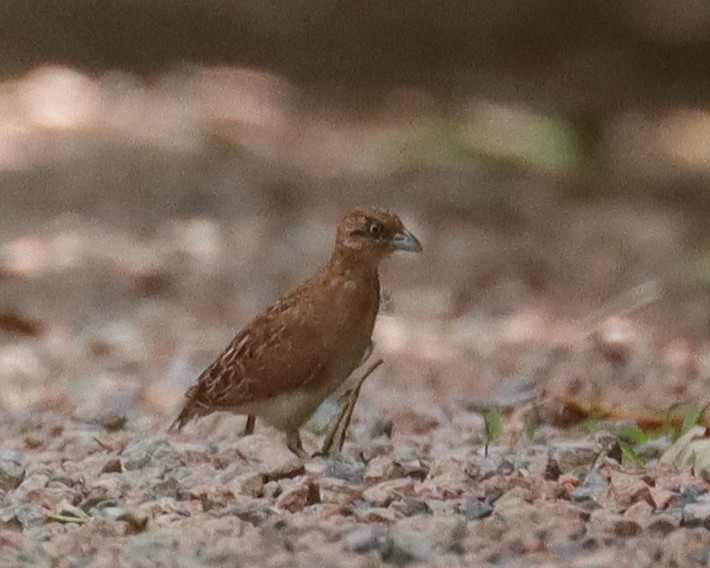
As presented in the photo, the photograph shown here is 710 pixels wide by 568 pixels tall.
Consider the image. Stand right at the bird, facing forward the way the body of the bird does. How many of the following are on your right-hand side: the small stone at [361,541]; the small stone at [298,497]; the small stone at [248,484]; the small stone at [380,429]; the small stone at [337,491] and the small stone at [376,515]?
5

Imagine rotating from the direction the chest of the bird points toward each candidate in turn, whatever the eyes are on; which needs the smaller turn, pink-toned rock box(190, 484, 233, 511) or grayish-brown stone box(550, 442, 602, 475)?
the grayish-brown stone

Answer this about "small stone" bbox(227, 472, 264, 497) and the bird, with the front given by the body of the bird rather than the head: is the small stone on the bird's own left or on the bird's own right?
on the bird's own right

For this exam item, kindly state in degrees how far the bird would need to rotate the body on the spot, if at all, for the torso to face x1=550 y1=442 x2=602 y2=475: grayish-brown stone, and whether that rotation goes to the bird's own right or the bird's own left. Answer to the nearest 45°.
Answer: approximately 45° to the bird's own right

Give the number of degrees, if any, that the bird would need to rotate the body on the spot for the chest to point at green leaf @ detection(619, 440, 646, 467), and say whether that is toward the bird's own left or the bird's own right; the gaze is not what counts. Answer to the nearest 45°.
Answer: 0° — it already faces it

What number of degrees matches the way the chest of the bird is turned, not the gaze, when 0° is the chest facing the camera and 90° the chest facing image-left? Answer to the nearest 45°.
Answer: approximately 270°

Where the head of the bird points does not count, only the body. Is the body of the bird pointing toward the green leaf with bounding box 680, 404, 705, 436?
yes

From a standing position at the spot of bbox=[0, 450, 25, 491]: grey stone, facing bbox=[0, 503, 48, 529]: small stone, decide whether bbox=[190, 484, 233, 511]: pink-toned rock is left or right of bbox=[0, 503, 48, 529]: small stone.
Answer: left

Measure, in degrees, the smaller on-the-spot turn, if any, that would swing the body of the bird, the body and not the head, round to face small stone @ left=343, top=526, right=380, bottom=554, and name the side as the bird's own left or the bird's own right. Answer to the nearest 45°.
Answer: approximately 90° to the bird's own right

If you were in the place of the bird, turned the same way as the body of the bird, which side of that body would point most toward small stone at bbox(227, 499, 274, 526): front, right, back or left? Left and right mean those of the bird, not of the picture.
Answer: right

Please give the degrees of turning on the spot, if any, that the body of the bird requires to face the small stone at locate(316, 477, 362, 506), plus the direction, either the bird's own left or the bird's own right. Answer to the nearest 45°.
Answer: approximately 90° to the bird's own right
